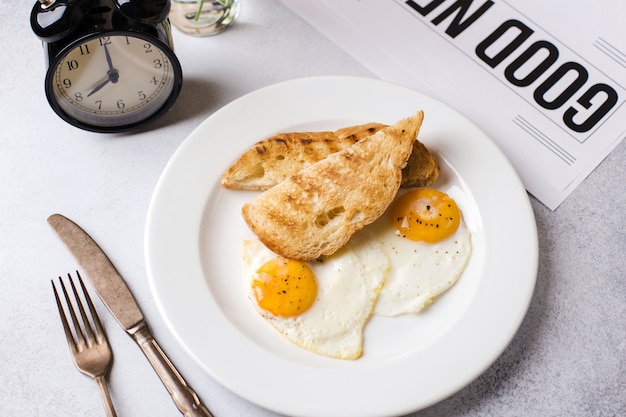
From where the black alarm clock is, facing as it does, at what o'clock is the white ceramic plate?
The white ceramic plate is roughly at 10 o'clock from the black alarm clock.

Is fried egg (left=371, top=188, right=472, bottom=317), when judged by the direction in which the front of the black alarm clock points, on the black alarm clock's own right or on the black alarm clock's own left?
on the black alarm clock's own left

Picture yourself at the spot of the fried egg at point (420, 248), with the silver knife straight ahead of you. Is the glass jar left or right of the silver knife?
right

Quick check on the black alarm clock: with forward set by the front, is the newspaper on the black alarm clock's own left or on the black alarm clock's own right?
on the black alarm clock's own left

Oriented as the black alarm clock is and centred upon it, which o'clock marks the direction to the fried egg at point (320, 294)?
The fried egg is roughly at 10 o'clock from the black alarm clock.

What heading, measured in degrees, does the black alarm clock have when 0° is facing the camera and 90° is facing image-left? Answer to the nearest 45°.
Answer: approximately 0°

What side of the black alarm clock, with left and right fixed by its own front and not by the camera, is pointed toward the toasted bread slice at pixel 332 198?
left
